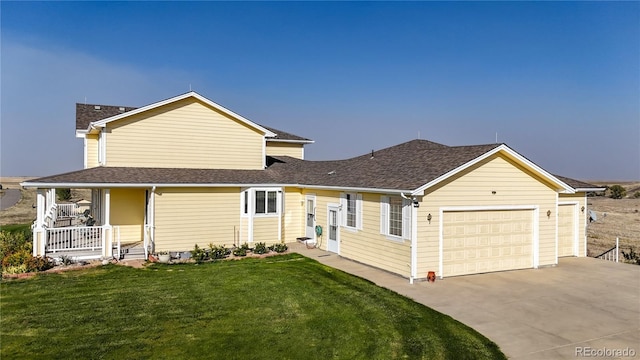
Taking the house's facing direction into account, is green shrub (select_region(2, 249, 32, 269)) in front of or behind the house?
in front

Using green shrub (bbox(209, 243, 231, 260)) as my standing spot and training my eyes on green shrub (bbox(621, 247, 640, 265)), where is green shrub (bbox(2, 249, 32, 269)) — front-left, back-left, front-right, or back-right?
back-right

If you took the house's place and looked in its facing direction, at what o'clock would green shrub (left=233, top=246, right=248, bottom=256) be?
The green shrub is roughly at 12 o'clock from the house.

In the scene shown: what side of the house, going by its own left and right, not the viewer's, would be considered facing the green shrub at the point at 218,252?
front
